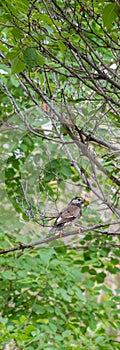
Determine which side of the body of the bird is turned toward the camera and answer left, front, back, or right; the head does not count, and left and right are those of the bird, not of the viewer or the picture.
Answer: right
